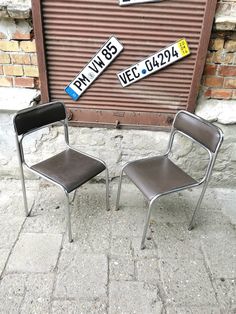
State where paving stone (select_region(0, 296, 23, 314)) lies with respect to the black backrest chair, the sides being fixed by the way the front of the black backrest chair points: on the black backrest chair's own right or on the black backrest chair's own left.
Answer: on the black backrest chair's own right

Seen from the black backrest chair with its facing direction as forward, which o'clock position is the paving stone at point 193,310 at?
The paving stone is roughly at 12 o'clock from the black backrest chair.

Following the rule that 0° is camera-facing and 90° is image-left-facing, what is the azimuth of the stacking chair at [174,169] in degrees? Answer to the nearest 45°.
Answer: approximately 45°

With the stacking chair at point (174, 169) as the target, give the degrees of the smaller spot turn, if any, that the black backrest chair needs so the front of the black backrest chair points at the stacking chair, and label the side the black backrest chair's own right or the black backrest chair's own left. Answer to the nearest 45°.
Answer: approximately 45° to the black backrest chair's own left

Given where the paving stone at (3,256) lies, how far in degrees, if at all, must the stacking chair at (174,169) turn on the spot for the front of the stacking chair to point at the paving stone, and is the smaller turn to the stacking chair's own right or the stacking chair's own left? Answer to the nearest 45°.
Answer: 0° — it already faces it

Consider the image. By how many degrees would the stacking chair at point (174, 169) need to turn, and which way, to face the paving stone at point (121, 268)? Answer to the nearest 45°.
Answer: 0° — it already faces it

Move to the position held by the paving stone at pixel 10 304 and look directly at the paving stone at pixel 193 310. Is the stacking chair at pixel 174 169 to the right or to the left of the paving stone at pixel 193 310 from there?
left

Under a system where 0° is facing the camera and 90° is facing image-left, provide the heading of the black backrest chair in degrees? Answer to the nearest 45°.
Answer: approximately 315°
